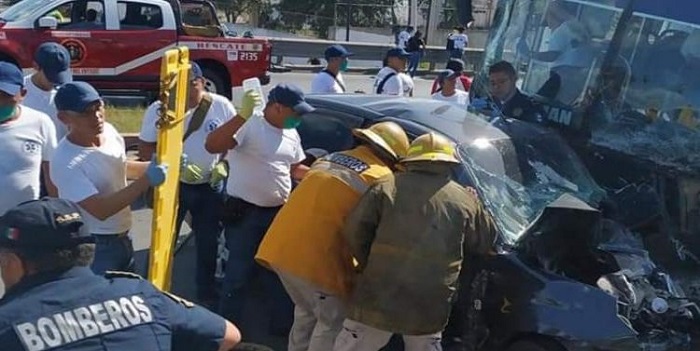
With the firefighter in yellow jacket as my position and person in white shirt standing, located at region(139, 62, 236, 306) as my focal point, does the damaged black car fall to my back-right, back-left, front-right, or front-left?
back-right

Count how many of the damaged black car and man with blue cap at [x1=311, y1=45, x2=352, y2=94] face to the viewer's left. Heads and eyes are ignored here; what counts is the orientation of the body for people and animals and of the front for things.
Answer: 0

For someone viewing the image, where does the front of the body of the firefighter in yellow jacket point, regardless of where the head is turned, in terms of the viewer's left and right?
facing away from the viewer and to the right of the viewer

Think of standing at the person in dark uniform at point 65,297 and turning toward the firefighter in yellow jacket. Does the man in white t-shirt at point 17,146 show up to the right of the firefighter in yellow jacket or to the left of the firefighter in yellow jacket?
left

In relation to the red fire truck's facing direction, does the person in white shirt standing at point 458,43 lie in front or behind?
behind
